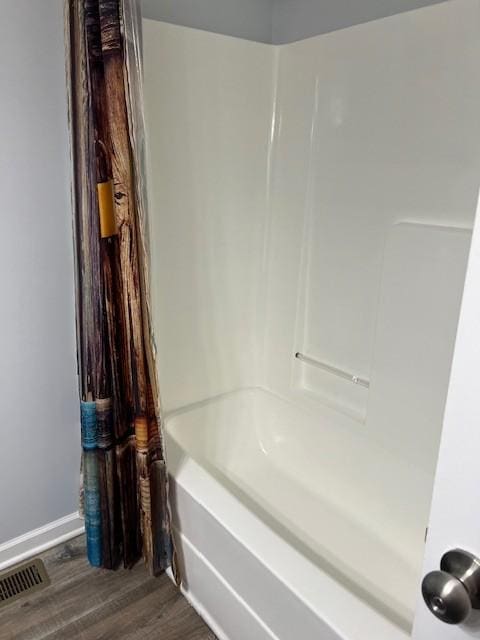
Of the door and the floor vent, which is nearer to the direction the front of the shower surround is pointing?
the floor vent

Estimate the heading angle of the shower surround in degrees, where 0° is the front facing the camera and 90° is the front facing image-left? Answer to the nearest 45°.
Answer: approximately 45°

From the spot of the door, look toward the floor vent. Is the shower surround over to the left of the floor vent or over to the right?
right

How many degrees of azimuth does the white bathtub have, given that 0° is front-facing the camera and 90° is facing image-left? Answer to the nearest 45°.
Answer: approximately 45°
